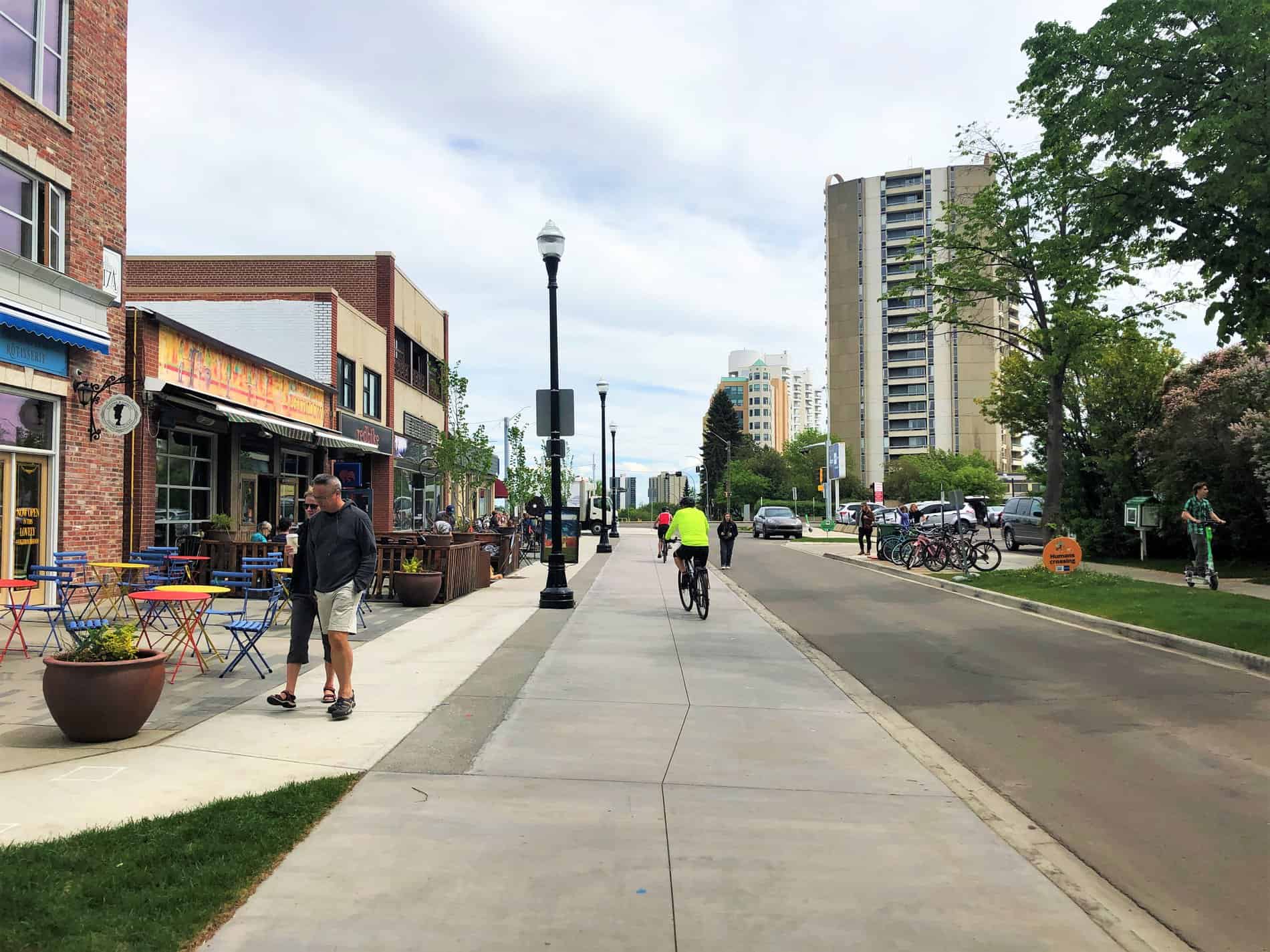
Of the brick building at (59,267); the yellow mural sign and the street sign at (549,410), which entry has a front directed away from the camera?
the street sign

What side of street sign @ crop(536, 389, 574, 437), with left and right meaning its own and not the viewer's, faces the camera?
back

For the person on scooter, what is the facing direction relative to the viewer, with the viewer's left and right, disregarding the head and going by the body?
facing the viewer and to the right of the viewer

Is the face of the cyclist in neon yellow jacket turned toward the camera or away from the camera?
away from the camera

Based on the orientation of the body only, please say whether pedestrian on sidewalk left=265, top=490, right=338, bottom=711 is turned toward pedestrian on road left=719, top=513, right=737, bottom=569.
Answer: no

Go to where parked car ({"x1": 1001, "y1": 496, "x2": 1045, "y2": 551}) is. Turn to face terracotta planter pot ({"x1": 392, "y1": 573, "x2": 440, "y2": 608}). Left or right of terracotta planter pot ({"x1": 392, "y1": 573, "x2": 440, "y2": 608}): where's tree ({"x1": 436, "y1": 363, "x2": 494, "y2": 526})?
right

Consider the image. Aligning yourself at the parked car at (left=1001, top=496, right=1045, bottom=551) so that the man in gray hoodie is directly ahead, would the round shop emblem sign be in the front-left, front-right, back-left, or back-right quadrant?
front-right

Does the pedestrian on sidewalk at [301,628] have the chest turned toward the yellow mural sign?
no

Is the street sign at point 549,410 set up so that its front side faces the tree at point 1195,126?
no

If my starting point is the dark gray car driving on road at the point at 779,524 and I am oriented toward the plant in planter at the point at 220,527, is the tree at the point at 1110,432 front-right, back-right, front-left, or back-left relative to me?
front-left

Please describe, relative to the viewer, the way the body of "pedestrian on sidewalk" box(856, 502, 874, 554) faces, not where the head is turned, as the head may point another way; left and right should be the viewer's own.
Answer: facing the viewer

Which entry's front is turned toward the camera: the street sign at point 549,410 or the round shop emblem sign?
the round shop emblem sign

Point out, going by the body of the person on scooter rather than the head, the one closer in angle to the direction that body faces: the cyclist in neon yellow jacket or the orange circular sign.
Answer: the cyclist in neon yellow jacket

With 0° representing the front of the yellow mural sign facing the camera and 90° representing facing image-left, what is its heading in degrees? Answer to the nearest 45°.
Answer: approximately 315°

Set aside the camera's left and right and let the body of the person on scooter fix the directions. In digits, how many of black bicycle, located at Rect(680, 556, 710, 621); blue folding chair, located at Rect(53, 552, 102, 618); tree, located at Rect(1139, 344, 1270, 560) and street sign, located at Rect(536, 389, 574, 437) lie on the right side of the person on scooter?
3
